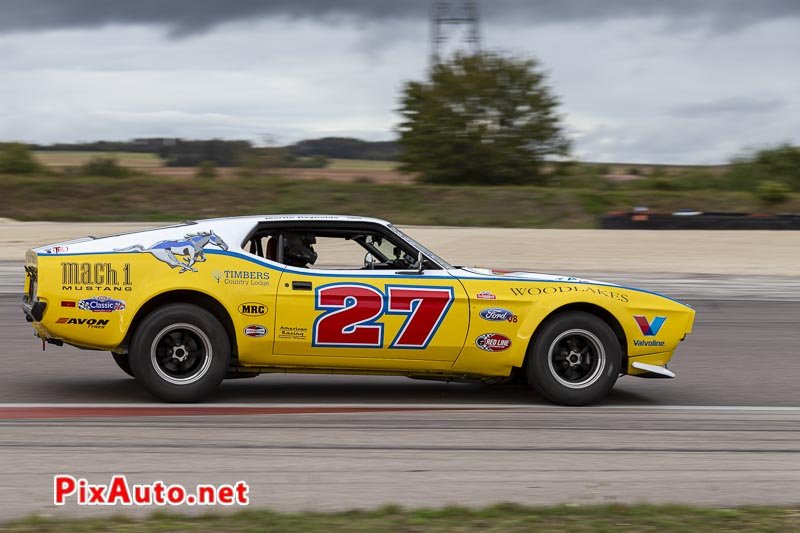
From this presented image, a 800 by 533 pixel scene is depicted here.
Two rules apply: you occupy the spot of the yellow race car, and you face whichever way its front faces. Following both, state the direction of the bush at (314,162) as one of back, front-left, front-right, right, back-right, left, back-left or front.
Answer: left

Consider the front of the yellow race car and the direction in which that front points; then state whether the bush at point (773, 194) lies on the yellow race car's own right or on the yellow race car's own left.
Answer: on the yellow race car's own left

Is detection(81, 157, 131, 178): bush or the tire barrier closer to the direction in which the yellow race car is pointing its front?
the tire barrier

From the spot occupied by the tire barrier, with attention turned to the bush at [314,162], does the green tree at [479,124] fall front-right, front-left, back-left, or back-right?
front-right

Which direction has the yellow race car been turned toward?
to the viewer's right

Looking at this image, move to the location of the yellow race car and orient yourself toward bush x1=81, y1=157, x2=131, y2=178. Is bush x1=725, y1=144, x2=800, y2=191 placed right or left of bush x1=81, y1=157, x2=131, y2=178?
right

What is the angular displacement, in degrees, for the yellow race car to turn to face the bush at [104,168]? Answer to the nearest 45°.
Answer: approximately 90° to its left

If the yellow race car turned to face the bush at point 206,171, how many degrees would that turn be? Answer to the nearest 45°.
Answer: approximately 90° to its left

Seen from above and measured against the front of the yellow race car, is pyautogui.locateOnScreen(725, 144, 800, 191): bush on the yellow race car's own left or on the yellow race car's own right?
on the yellow race car's own left

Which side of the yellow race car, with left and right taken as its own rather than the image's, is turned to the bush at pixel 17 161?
left

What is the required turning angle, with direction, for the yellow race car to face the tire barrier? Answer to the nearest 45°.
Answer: approximately 45° to its left

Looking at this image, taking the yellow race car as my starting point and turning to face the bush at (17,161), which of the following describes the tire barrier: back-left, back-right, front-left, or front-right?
front-right

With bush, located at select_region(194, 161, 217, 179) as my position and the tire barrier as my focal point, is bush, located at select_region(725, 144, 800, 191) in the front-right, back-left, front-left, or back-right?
front-left
